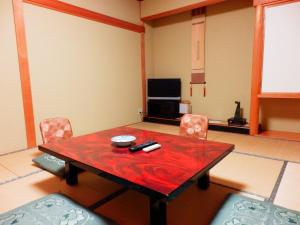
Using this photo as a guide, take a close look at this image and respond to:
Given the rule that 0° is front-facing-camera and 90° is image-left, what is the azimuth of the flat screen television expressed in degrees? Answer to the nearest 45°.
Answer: approximately 0°

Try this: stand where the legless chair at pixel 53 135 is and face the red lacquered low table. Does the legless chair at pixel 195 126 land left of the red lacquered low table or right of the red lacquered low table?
left

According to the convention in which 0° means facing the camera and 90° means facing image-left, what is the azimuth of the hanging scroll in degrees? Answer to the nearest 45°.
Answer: approximately 45°

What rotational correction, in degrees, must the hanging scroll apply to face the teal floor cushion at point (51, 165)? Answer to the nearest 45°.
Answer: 0° — it already faces it

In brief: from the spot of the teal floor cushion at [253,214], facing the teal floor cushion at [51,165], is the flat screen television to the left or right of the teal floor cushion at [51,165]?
right

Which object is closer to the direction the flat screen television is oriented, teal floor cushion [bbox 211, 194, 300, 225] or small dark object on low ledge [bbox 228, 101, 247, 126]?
the teal floor cushion
